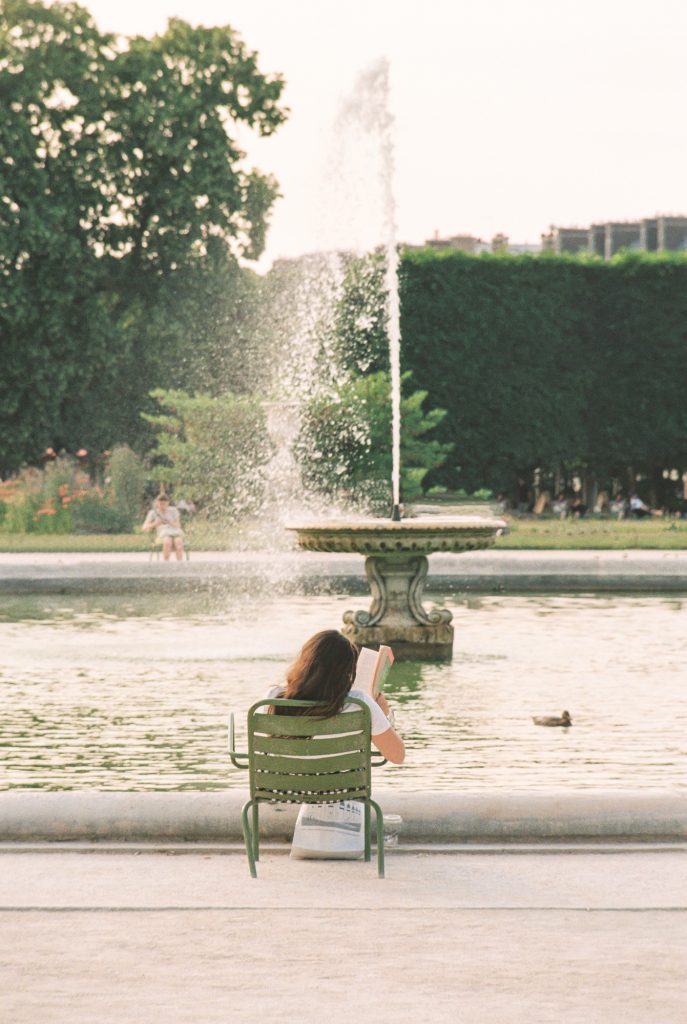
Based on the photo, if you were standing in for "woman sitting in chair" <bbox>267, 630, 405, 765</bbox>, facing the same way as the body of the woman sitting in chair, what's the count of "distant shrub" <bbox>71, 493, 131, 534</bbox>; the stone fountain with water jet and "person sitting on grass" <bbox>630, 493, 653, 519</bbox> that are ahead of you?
3

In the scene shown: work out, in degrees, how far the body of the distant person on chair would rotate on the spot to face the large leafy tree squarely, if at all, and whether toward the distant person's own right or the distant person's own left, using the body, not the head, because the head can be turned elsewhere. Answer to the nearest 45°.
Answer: approximately 180°

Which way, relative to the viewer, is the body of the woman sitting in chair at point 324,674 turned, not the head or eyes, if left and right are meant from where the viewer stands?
facing away from the viewer

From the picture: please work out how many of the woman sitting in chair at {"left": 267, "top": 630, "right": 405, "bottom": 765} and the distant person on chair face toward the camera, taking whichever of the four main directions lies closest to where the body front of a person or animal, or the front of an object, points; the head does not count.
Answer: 1

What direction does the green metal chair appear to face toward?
away from the camera

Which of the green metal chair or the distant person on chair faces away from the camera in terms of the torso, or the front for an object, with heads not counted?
the green metal chair

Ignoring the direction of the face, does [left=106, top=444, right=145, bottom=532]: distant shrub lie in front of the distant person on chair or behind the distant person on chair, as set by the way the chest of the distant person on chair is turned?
behind

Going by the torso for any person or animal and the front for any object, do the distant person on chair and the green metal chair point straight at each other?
yes

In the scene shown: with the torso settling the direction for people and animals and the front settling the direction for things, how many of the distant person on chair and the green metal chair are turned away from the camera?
1

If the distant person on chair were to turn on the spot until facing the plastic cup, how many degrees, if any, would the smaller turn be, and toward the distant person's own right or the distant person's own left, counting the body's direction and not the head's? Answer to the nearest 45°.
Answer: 0° — they already face it

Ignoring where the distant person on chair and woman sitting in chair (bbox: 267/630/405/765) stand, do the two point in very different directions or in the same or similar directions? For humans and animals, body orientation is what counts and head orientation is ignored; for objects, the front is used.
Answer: very different directions

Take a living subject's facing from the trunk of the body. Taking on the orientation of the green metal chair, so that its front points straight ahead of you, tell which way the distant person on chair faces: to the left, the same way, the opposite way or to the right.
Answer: the opposite way
